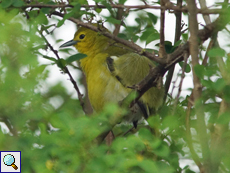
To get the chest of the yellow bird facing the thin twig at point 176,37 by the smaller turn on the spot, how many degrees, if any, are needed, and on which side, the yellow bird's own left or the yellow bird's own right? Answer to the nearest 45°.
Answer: approximately 135° to the yellow bird's own left

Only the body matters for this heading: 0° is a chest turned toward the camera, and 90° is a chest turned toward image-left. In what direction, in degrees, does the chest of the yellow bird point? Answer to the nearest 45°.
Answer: approximately 90°
